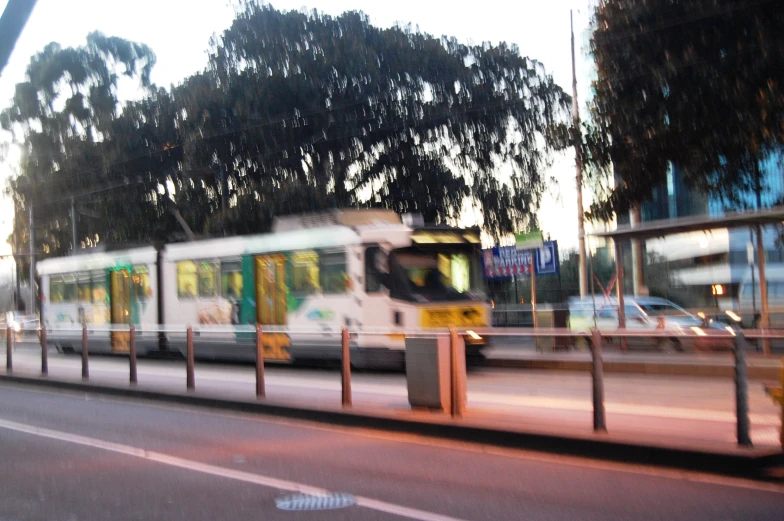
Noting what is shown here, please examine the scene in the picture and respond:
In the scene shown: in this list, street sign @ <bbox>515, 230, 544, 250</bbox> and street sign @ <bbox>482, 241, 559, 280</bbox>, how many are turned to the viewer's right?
0

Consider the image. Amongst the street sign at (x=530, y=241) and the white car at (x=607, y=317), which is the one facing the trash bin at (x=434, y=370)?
the street sign

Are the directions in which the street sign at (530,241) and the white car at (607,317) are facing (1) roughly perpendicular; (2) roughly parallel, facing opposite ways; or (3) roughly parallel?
roughly perpendicular

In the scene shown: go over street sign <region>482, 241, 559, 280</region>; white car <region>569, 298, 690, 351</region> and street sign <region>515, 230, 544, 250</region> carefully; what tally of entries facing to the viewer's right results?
1

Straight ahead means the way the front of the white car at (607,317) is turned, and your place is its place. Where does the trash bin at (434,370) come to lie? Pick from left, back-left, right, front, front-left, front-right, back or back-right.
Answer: right

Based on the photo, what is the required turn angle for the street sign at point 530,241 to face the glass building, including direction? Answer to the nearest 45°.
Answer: approximately 90° to its left

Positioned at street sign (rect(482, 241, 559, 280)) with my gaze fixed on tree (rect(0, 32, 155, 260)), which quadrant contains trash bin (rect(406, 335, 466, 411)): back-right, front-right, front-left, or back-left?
back-left

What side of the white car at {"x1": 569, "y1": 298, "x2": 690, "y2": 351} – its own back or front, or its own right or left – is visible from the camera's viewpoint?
right

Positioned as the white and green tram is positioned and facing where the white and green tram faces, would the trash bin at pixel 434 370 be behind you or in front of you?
in front

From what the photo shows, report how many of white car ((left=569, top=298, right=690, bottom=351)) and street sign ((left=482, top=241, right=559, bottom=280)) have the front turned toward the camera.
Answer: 1
